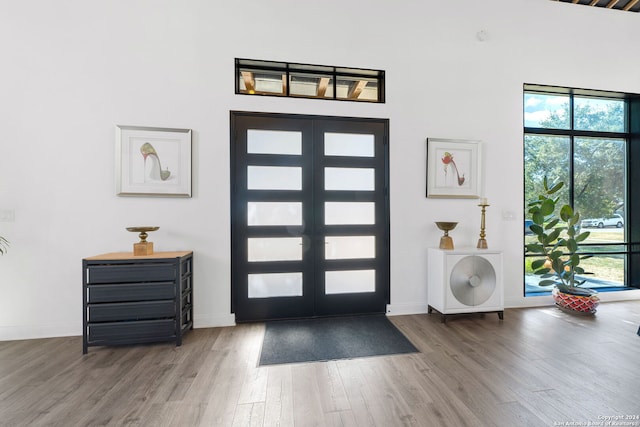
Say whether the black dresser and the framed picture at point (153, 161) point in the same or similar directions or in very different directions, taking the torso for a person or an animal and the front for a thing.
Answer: same or similar directions

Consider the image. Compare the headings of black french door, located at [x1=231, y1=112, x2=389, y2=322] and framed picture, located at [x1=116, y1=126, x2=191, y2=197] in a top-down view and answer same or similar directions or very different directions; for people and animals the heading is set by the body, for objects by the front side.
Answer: same or similar directions

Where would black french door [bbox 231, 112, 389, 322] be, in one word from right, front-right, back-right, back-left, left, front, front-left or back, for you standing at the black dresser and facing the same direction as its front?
left

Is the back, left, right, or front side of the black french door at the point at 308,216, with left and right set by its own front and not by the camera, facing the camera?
front

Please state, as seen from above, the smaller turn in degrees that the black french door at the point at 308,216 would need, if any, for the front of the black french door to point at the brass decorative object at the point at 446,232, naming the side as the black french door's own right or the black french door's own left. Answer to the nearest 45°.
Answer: approximately 90° to the black french door's own left

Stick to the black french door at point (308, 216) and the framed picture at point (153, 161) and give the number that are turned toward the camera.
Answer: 2

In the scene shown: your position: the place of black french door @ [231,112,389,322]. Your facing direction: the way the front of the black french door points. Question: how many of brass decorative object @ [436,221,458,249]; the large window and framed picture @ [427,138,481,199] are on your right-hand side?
0

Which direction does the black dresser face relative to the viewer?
toward the camera

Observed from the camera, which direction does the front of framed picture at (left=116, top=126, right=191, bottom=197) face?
facing the viewer

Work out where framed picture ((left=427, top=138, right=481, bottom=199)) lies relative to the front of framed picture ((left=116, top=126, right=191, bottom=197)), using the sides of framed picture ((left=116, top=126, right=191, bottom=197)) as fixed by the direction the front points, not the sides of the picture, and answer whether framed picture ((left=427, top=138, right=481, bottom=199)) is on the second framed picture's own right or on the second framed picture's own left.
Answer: on the second framed picture's own left

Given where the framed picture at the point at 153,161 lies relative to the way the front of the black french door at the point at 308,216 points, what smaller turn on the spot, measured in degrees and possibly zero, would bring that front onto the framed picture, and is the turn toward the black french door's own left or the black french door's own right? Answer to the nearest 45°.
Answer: approximately 90° to the black french door's own right

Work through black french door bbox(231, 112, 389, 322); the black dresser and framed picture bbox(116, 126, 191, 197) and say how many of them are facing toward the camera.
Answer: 3

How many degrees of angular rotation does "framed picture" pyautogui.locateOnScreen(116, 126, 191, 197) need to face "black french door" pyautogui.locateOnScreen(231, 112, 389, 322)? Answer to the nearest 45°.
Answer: approximately 90° to its left
